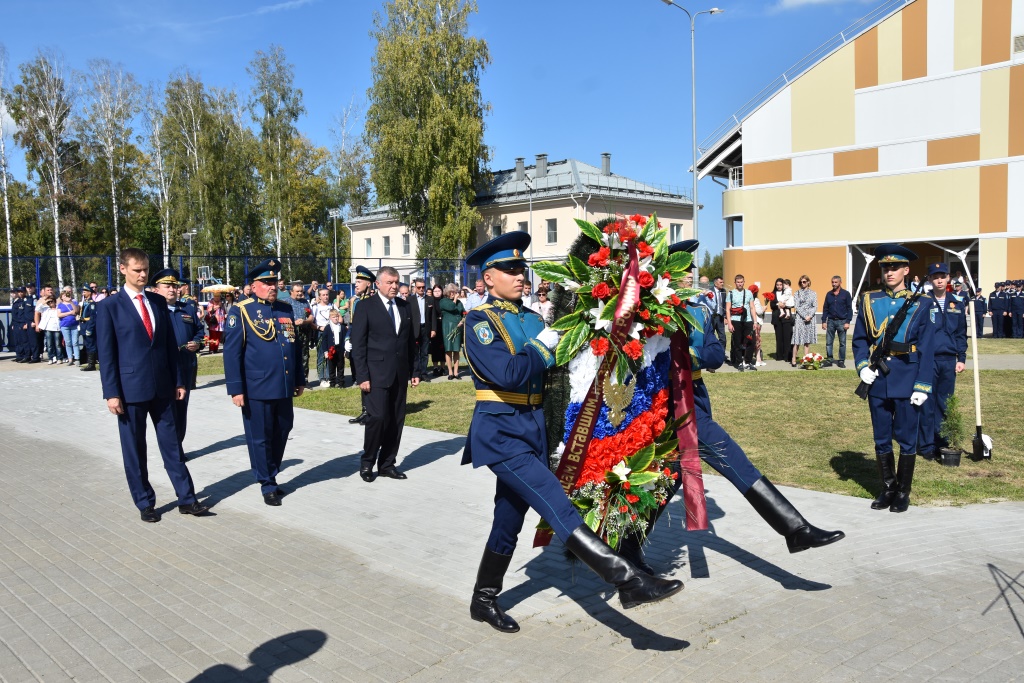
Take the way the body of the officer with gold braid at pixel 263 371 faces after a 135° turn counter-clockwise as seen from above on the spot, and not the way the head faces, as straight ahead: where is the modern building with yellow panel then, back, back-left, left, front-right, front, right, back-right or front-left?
front-right

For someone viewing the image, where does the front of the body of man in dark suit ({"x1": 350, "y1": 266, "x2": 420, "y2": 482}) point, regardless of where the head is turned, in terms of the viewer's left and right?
facing the viewer and to the right of the viewer

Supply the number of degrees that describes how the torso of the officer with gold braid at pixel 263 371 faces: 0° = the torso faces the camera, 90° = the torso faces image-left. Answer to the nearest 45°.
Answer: approximately 315°

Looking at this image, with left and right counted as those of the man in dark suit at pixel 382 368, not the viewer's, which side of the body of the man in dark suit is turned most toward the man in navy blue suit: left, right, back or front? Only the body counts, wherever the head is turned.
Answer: right

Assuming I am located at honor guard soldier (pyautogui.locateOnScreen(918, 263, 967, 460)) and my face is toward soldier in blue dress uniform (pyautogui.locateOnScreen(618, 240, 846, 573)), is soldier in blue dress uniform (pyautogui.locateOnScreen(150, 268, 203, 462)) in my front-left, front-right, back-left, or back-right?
front-right

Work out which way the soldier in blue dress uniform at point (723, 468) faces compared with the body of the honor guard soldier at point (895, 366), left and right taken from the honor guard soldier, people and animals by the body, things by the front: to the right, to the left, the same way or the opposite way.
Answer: to the left

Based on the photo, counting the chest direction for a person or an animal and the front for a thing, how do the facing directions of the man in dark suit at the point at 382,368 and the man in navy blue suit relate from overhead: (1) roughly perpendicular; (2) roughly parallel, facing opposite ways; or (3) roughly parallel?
roughly parallel

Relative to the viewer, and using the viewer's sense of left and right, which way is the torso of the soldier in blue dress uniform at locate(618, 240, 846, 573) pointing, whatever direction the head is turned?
facing to the right of the viewer

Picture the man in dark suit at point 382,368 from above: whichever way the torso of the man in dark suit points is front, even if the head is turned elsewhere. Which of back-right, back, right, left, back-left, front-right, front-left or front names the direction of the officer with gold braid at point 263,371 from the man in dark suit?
right

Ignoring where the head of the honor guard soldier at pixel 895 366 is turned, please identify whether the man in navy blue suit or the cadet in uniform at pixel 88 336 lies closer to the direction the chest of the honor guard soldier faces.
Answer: the man in navy blue suit

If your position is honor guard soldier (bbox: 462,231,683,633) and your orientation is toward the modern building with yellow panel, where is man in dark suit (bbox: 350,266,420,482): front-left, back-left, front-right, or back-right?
front-left

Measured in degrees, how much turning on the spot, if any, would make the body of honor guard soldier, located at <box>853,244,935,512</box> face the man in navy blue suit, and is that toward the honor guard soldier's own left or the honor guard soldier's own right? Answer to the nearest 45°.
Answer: approximately 45° to the honor guard soldier's own right

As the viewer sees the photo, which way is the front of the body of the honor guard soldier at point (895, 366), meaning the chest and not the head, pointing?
toward the camera

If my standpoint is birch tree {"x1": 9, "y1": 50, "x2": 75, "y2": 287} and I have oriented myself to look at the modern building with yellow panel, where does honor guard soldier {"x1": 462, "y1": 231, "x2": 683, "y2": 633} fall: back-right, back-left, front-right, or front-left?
front-right
